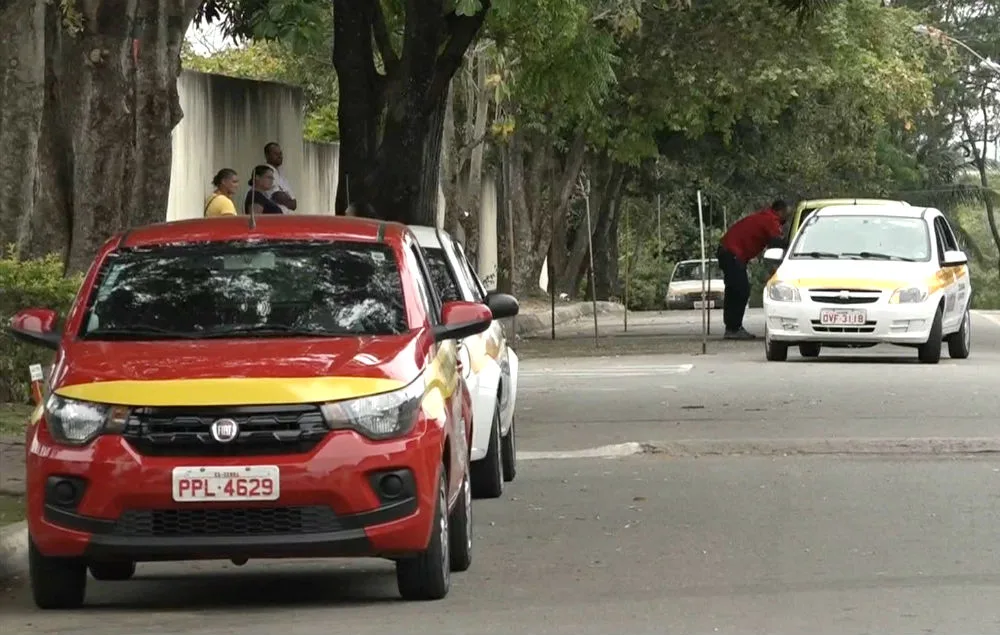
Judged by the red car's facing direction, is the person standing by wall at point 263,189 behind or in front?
behind

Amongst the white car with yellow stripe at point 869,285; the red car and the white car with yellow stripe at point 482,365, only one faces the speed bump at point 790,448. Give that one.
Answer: the white car with yellow stripe at point 869,285

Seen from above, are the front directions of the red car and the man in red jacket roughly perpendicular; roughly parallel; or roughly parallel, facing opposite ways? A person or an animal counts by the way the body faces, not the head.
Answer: roughly perpendicular

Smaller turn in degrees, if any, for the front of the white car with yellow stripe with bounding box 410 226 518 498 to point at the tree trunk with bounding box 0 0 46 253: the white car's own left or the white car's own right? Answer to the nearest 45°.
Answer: approximately 135° to the white car's own right

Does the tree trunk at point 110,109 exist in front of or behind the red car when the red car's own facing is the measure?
behind

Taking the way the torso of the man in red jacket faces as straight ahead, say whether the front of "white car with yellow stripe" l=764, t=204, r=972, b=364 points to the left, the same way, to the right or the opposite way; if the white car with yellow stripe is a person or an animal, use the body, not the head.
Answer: to the right

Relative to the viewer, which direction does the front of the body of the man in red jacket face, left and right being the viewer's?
facing to the right of the viewer

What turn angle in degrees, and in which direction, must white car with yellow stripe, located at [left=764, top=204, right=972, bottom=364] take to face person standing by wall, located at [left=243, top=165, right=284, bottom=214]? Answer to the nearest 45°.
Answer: approximately 45° to its right

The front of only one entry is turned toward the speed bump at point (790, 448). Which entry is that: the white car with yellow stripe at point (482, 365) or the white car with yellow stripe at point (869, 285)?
the white car with yellow stripe at point (869, 285)

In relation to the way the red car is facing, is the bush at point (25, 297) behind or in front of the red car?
behind

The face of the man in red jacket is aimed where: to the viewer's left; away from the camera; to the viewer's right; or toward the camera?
to the viewer's right
